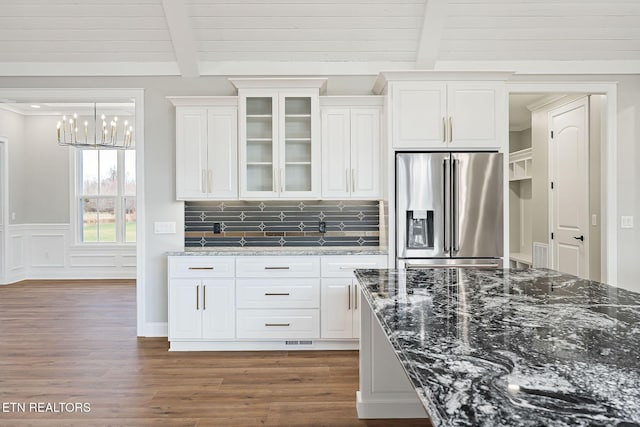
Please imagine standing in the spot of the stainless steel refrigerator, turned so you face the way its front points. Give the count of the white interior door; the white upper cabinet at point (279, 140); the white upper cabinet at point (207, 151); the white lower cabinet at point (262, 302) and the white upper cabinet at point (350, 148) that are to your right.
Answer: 4

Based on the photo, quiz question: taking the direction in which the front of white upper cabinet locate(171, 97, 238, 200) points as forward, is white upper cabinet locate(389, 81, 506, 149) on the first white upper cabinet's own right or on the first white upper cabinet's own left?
on the first white upper cabinet's own left

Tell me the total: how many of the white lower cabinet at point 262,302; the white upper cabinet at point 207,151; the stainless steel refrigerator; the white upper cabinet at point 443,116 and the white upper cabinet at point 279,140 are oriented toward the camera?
5

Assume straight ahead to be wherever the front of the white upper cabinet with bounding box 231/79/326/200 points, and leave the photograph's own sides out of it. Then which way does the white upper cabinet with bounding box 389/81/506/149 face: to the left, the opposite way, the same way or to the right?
the same way

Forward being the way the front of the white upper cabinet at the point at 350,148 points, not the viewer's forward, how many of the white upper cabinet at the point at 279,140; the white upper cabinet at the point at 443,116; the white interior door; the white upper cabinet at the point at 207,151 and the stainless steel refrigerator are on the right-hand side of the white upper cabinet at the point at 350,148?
2

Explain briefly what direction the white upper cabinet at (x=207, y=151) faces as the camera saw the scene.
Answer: facing the viewer

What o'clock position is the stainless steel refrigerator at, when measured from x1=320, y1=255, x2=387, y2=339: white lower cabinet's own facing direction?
The stainless steel refrigerator is roughly at 9 o'clock from the white lower cabinet.

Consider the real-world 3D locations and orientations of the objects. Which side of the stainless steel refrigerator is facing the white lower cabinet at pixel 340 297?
right

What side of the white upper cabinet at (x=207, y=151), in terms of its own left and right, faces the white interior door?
left

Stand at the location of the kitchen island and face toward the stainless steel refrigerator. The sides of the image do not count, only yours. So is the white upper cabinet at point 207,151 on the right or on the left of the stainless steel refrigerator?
left

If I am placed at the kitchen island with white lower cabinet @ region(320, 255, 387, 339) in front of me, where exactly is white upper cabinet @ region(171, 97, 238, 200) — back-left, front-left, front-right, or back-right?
front-left

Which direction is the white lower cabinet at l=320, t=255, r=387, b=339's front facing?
toward the camera

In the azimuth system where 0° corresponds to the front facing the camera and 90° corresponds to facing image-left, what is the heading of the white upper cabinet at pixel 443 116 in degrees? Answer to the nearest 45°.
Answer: approximately 0°

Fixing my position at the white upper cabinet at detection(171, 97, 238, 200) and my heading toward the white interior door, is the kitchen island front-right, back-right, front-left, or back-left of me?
front-right

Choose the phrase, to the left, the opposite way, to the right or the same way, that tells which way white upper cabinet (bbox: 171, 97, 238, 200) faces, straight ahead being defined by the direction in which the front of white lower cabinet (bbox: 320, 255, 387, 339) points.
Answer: the same way

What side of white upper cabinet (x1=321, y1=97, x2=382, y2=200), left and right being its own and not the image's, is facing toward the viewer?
front
